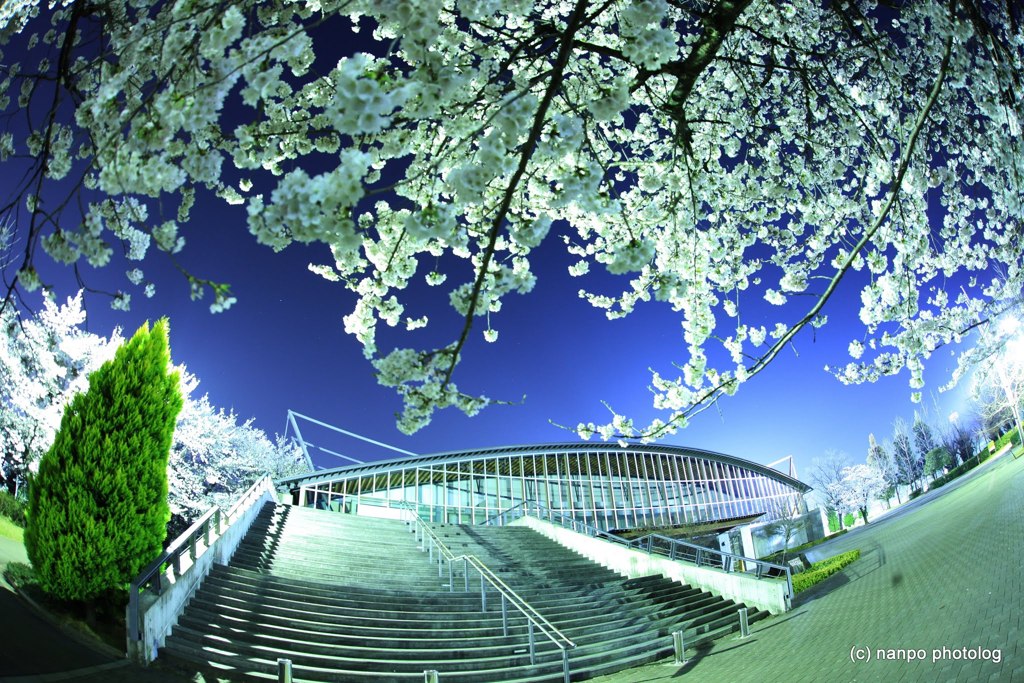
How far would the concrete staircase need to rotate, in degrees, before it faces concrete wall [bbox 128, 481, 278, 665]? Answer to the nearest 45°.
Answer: approximately 45° to its right

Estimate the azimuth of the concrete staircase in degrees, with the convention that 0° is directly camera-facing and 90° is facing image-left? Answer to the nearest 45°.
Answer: approximately 0°

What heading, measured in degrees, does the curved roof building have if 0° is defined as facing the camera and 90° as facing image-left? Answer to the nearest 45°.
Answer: approximately 0°

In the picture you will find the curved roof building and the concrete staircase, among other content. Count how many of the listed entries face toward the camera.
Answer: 2

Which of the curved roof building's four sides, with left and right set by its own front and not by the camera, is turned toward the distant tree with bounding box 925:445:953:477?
left

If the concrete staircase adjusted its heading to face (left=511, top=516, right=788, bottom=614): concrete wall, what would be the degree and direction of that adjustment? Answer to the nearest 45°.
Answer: approximately 135° to its left

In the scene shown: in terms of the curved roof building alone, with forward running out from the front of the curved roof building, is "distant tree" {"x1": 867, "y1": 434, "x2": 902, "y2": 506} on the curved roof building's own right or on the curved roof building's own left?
on the curved roof building's own left

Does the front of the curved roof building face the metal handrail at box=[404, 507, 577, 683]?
yes

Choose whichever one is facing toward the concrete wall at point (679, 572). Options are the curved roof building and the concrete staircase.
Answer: the curved roof building

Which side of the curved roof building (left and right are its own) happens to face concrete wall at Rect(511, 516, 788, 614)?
front

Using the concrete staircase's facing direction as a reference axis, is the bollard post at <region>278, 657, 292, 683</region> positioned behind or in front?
in front

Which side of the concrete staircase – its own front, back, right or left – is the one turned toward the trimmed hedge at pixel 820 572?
left

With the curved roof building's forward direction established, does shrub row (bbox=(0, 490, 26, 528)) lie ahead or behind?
ahead

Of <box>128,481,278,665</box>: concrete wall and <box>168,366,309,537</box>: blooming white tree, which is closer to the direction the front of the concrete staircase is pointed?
the concrete wall
